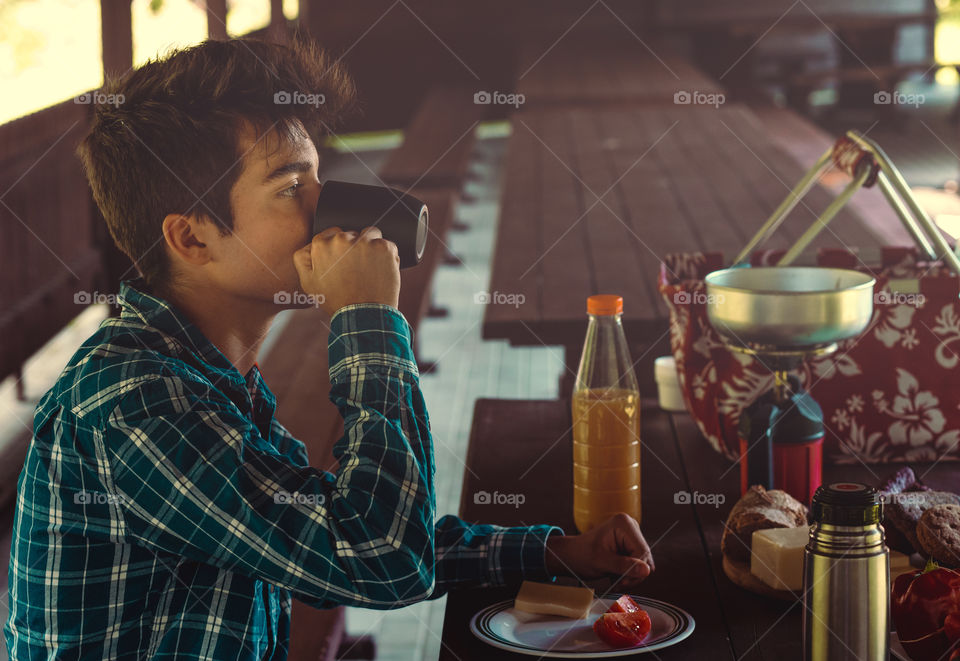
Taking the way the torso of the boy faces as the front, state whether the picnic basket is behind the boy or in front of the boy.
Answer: in front

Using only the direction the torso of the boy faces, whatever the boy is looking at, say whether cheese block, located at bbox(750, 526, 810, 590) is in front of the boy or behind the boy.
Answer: in front

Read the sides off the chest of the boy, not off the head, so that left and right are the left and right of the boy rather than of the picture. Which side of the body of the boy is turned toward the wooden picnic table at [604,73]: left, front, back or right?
left

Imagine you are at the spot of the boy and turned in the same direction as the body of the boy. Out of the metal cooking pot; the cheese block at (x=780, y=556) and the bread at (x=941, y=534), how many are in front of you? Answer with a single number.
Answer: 3

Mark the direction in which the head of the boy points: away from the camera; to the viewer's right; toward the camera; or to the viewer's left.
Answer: to the viewer's right

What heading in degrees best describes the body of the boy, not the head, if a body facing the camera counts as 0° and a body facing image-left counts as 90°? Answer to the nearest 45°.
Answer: approximately 270°

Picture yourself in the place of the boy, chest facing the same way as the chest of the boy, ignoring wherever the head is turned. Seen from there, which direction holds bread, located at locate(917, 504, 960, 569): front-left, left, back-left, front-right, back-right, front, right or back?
front

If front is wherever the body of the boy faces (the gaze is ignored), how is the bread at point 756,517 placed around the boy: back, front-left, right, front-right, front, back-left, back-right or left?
front

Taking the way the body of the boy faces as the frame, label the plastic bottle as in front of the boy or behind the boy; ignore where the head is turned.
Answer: in front
